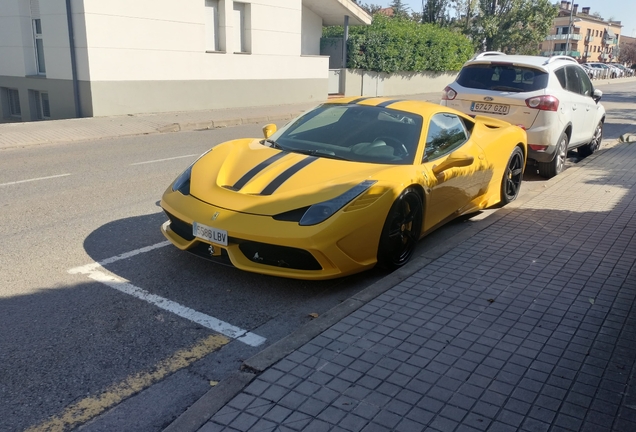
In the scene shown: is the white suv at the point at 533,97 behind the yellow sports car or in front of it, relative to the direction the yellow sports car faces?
behind

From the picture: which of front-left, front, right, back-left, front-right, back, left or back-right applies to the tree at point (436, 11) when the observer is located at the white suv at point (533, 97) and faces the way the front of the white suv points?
front-left

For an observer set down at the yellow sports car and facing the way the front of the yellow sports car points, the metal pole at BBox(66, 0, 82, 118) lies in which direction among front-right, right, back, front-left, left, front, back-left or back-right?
right

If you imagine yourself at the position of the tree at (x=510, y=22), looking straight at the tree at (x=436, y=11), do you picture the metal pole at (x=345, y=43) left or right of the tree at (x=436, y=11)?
left

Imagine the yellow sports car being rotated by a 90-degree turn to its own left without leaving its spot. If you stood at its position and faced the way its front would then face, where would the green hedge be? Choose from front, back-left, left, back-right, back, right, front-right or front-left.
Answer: back-left

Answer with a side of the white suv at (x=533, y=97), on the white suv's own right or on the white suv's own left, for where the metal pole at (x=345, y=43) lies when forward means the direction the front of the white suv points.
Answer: on the white suv's own left

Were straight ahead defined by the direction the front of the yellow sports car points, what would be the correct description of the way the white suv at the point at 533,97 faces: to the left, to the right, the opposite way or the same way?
the opposite way

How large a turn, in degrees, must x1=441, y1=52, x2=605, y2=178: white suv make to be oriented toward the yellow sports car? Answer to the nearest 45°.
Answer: approximately 135° to its right

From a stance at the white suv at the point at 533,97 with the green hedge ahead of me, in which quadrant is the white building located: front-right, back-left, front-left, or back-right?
front-left

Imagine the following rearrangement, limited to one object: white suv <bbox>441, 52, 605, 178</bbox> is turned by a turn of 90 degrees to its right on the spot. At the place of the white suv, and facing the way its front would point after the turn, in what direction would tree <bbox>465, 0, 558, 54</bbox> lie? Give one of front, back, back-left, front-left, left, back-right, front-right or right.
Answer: back-left

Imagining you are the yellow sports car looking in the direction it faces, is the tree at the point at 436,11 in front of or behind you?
behind

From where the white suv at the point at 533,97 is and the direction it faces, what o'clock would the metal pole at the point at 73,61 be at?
The metal pole is roughly at 8 o'clock from the white suv.

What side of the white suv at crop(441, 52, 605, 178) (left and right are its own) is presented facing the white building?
left

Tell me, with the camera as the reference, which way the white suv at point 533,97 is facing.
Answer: facing away from the viewer and to the right of the viewer
